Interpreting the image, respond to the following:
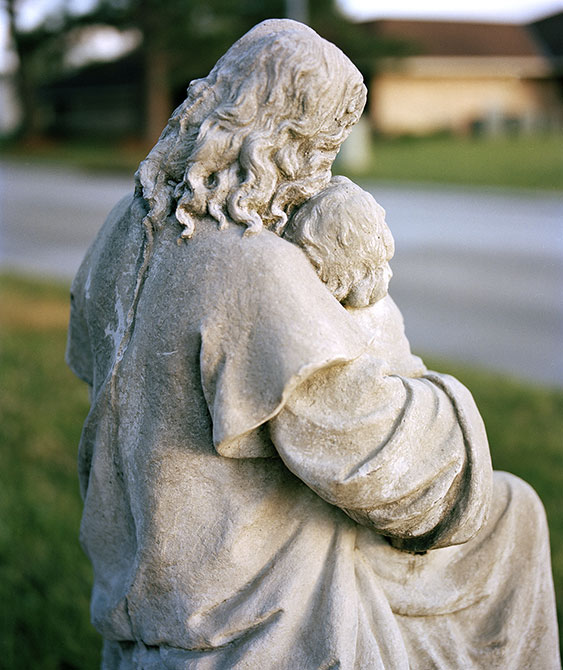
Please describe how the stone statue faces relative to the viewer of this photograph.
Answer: facing away from the viewer and to the right of the viewer

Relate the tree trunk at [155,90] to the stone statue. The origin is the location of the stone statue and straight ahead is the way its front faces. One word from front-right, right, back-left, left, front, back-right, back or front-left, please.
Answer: front-left

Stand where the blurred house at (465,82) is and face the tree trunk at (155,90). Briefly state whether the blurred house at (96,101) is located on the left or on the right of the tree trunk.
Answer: right

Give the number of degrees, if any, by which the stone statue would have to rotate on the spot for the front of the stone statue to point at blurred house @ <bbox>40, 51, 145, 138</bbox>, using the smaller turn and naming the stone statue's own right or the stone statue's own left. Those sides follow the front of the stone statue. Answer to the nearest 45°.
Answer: approximately 45° to the stone statue's own left
